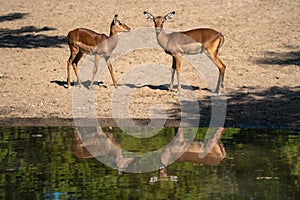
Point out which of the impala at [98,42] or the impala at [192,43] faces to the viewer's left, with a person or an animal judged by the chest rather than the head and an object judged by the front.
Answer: the impala at [192,43]

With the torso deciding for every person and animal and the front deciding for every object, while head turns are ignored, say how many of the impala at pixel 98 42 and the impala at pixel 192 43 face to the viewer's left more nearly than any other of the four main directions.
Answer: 1

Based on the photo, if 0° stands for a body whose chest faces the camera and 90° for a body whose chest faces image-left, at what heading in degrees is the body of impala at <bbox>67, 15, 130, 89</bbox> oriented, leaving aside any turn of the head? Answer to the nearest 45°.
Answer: approximately 270°

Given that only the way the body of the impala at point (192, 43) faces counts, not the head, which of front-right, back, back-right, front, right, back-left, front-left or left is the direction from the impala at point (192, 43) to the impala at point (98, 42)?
front

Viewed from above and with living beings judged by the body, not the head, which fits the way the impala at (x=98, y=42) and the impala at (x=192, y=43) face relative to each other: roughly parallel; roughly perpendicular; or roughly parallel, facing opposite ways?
roughly parallel, facing opposite ways

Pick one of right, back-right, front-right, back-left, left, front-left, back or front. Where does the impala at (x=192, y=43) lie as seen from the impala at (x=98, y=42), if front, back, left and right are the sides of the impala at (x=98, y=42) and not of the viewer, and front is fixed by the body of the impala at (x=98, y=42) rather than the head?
front

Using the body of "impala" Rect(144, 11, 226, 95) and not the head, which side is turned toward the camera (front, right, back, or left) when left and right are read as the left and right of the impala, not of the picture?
left
